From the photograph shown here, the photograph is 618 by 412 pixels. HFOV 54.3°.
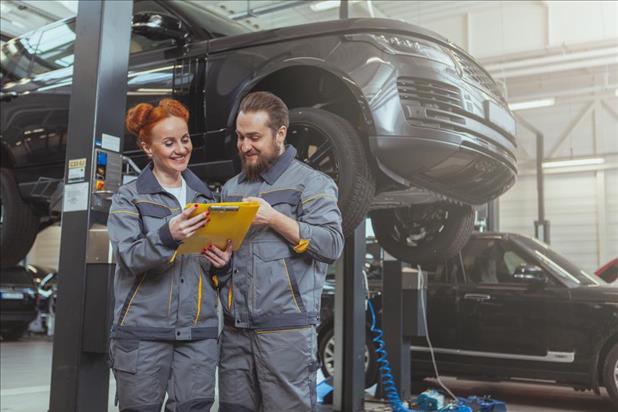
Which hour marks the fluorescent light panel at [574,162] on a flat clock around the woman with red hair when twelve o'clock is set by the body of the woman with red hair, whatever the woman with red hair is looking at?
The fluorescent light panel is roughly at 9 o'clock from the woman with red hair.

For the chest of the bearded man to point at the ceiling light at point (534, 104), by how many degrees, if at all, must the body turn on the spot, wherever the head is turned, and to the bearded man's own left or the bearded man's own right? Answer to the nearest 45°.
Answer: approximately 180°

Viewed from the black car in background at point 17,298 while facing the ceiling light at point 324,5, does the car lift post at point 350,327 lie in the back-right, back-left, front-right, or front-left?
front-right

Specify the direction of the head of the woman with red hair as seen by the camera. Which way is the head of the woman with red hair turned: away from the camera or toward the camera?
toward the camera

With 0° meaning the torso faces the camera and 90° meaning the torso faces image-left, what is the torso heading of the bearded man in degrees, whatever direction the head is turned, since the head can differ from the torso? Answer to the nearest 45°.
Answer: approximately 45°

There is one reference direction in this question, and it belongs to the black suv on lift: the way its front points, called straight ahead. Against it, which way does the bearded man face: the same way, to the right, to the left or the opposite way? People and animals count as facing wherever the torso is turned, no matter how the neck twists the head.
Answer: to the right

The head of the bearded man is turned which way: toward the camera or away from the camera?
toward the camera

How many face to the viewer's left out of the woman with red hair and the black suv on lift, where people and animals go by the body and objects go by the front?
0

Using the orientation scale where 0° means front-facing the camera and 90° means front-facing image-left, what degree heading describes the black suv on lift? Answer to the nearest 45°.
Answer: approximately 315°

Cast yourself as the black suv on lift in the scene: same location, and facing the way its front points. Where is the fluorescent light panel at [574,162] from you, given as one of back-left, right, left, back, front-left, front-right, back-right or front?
left

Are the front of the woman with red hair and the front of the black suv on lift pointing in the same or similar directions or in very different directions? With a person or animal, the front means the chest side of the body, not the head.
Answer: same or similar directions

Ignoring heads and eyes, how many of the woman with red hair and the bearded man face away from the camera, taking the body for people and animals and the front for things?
0

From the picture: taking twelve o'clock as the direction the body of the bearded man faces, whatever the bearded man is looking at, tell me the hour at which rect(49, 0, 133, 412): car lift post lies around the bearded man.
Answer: The car lift post is roughly at 3 o'clock from the bearded man.
